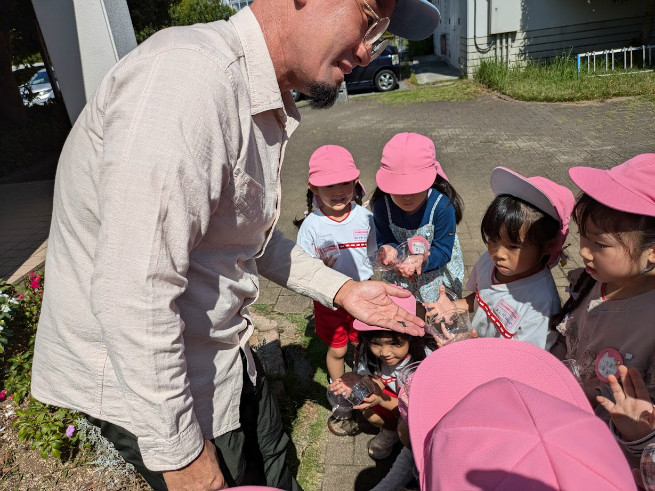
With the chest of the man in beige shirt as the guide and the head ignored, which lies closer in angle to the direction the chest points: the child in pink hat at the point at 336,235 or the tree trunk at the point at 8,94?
the child in pink hat

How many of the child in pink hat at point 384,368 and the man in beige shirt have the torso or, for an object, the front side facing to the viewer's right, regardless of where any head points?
1

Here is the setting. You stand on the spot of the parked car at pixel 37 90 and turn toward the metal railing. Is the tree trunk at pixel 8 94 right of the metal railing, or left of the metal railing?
right

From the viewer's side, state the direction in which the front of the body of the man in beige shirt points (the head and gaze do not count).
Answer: to the viewer's right

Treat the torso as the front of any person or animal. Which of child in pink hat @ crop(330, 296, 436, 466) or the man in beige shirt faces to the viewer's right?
the man in beige shirt

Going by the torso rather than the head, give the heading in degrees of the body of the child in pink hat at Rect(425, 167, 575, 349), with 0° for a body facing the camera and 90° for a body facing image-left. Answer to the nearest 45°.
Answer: approximately 45°

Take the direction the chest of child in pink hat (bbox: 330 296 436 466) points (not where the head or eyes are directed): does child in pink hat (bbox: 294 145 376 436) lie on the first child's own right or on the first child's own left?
on the first child's own right

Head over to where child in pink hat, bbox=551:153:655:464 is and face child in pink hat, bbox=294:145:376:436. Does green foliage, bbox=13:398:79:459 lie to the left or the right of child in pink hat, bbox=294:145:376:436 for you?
left

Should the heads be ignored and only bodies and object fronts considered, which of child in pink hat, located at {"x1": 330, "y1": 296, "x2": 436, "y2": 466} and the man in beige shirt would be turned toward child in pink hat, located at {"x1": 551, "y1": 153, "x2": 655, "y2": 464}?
the man in beige shirt

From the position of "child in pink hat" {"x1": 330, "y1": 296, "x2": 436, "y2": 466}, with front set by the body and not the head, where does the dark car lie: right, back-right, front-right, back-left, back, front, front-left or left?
back-right

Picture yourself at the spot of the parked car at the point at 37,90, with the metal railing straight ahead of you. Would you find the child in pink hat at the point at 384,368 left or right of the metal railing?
right

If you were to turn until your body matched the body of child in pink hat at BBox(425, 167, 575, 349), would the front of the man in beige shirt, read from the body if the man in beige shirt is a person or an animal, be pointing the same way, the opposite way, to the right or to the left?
the opposite way

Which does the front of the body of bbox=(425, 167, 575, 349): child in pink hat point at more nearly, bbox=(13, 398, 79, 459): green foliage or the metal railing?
the green foliage
